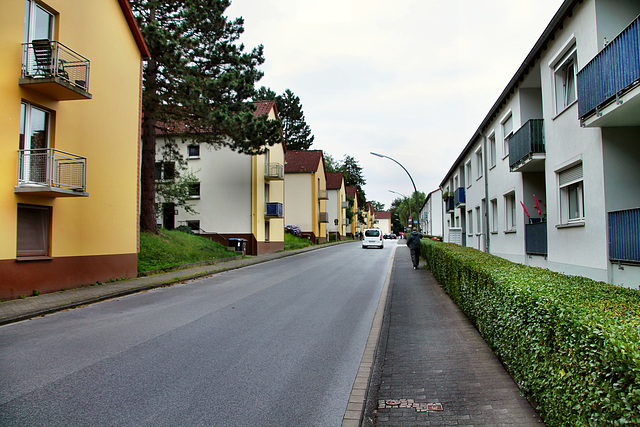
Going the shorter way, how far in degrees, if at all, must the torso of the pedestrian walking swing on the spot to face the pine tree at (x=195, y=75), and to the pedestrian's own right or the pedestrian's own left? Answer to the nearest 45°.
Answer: approximately 90° to the pedestrian's own left

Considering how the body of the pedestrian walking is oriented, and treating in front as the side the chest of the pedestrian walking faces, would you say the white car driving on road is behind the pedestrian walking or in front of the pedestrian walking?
in front

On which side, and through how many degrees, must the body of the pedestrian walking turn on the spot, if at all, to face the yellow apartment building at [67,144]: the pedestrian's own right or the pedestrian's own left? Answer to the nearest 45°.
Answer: approximately 135° to the pedestrian's own left

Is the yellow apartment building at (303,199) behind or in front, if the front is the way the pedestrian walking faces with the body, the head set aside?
in front

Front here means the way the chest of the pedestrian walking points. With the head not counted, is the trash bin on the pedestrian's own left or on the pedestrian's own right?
on the pedestrian's own left

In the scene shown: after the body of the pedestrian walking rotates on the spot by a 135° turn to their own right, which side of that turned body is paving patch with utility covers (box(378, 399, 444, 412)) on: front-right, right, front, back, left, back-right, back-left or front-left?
front-right

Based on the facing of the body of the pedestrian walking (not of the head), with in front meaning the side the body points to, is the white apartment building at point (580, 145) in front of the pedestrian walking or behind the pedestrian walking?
behind

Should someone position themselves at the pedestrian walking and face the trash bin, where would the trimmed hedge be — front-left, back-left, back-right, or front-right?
back-left

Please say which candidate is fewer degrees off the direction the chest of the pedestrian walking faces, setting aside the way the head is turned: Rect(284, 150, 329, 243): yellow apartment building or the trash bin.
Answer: the yellow apartment building

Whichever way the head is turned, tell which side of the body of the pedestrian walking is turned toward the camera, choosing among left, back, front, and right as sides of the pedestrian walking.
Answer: back

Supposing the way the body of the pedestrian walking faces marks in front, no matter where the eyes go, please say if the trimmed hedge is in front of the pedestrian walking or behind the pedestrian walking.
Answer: behind
